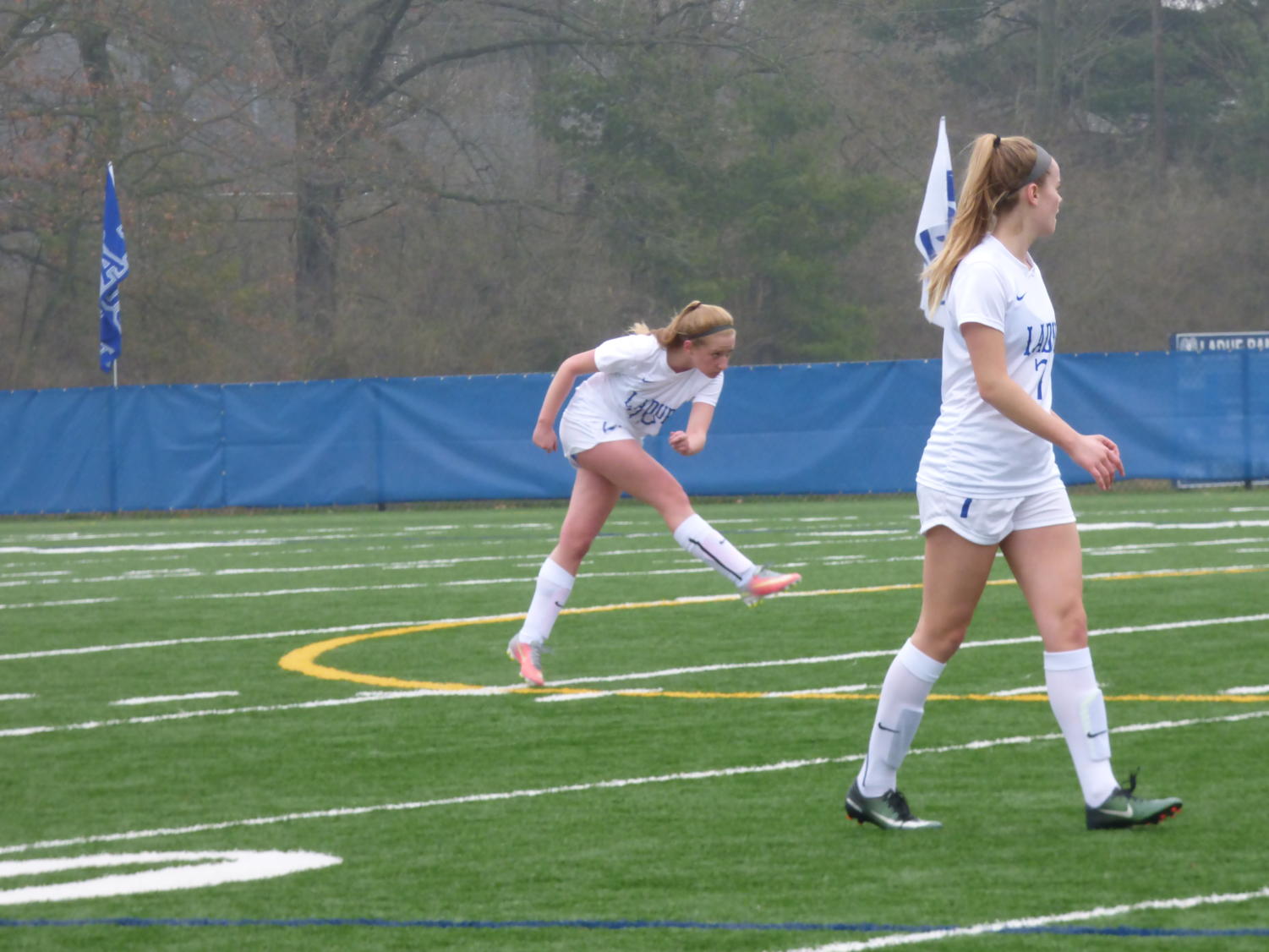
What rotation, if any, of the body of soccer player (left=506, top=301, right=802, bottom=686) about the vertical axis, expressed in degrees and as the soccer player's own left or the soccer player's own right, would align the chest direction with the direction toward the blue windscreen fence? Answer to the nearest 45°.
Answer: approximately 135° to the soccer player's own left

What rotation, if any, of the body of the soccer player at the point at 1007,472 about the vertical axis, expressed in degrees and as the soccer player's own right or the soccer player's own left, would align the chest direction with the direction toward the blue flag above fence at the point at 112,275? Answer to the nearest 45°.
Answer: approximately 135° to the soccer player's own left

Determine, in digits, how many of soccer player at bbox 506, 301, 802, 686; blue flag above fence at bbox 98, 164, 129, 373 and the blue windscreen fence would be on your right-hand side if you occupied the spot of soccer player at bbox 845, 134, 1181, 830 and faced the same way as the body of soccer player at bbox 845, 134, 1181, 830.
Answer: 0

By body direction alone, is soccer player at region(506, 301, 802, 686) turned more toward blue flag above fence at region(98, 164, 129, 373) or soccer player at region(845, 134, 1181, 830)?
the soccer player

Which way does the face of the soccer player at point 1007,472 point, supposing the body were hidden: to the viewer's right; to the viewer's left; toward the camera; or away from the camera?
to the viewer's right

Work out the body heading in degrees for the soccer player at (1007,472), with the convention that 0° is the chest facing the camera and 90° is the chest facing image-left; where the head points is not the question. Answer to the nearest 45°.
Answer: approximately 270°

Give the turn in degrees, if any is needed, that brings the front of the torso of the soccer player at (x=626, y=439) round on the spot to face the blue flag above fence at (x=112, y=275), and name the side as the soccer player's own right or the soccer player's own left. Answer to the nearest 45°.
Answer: approximately 135° to the soccer player's own left

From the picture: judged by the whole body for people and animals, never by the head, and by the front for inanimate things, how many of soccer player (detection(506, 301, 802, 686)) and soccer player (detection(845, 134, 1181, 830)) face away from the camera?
0

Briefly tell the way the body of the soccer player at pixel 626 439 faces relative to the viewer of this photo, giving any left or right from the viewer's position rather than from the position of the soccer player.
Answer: facing the viewer and to the right of the viewer

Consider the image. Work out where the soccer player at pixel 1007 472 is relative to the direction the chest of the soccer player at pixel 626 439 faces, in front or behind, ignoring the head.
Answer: in front
